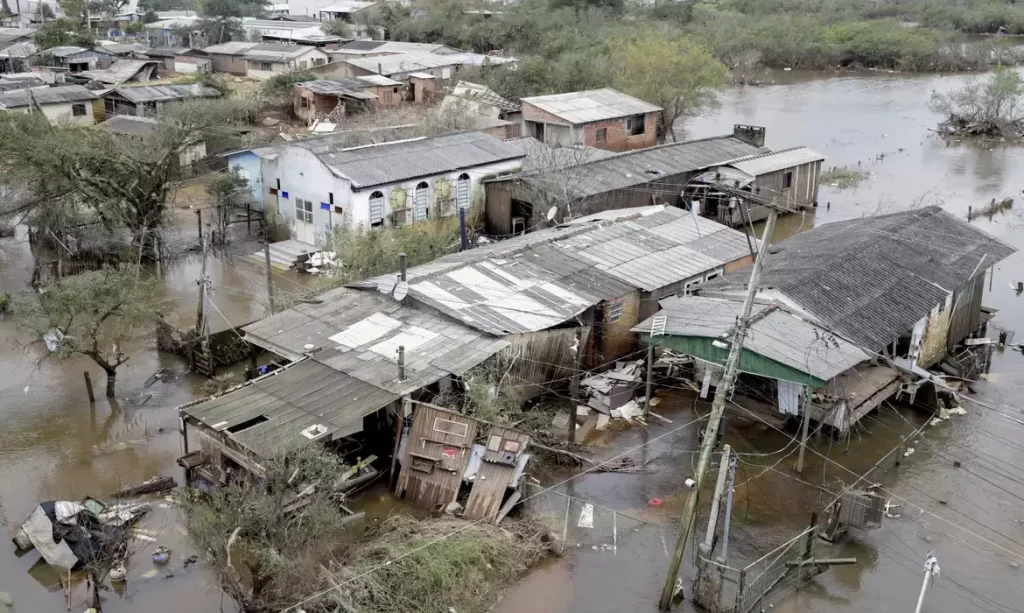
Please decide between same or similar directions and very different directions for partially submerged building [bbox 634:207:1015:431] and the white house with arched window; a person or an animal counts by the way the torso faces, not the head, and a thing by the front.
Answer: same or similar directions

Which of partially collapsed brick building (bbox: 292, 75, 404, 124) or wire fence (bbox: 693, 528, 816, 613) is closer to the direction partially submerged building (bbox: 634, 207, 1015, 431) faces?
the wire fence

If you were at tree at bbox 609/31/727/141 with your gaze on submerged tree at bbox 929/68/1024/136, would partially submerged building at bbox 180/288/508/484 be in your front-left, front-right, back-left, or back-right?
back-right

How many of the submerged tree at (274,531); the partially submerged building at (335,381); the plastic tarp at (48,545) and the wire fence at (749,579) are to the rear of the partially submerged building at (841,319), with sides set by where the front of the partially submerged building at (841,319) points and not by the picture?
0

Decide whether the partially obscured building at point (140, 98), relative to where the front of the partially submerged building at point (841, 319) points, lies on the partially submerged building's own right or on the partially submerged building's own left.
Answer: on the partially submerged building's own right

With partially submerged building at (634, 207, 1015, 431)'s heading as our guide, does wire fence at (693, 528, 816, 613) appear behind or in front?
in front

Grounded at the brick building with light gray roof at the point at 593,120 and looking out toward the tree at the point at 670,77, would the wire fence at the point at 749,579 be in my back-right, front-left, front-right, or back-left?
back-right

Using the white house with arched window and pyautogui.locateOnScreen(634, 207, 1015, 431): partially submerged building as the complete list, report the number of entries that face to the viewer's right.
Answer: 0

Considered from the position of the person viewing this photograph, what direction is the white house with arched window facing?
facing the viewer and to the left of the viewer

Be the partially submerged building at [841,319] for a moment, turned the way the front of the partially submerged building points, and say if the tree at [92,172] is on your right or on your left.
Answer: on your right

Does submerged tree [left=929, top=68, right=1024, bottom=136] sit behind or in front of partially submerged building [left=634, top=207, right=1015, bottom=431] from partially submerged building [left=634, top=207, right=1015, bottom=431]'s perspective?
behind

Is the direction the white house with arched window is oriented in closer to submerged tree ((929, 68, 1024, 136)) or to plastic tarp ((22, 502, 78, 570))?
the plastic tarp

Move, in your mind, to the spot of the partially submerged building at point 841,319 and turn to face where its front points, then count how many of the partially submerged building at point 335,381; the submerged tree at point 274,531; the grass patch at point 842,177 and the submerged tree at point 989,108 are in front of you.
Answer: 2

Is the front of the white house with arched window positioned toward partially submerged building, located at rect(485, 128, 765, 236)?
no

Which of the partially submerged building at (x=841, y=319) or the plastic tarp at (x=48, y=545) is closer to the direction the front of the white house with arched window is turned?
the plastic tarp

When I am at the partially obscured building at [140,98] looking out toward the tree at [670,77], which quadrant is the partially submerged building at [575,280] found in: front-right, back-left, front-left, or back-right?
front-right

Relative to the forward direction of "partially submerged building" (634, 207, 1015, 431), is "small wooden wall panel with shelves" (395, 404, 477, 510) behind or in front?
in front

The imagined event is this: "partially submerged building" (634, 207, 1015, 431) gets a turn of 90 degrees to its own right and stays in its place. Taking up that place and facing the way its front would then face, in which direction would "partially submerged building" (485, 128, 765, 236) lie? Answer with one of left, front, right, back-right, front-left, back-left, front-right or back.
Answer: front

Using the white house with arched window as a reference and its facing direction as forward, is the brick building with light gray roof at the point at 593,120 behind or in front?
behind
